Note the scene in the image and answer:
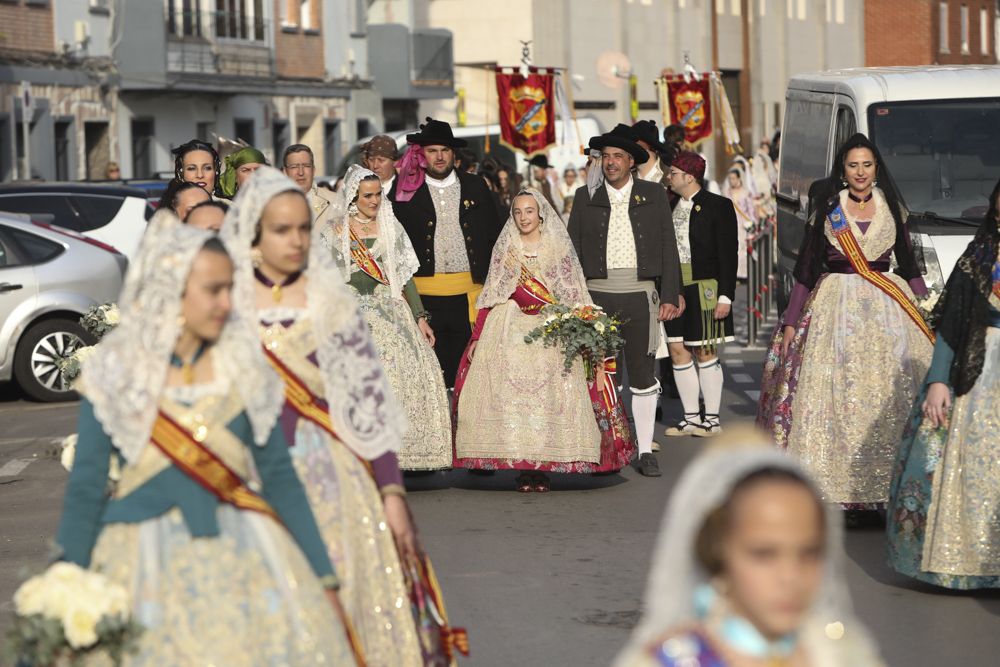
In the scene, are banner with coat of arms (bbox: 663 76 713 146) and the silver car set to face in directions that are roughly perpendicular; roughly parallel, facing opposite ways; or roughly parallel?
roughly perpendicular

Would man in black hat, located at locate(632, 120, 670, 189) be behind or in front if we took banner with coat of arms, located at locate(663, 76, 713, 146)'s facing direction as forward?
in front

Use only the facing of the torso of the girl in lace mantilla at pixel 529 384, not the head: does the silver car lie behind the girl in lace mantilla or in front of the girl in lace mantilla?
behind

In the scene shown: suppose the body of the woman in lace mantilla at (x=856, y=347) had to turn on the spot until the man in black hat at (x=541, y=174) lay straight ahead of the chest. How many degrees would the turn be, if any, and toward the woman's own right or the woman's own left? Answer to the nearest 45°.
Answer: approximately 180°

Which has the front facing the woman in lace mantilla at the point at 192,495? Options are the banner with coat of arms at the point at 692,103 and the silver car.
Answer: the banner with coat of arms

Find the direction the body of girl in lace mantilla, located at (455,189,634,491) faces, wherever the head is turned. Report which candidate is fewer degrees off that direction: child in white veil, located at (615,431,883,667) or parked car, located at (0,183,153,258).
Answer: the child in white veil

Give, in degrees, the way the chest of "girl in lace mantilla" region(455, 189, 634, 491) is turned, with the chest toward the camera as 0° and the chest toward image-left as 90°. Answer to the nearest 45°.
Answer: approximately 0°

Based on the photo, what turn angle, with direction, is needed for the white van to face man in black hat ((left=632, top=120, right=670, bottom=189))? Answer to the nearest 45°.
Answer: approximately 90° to its right
